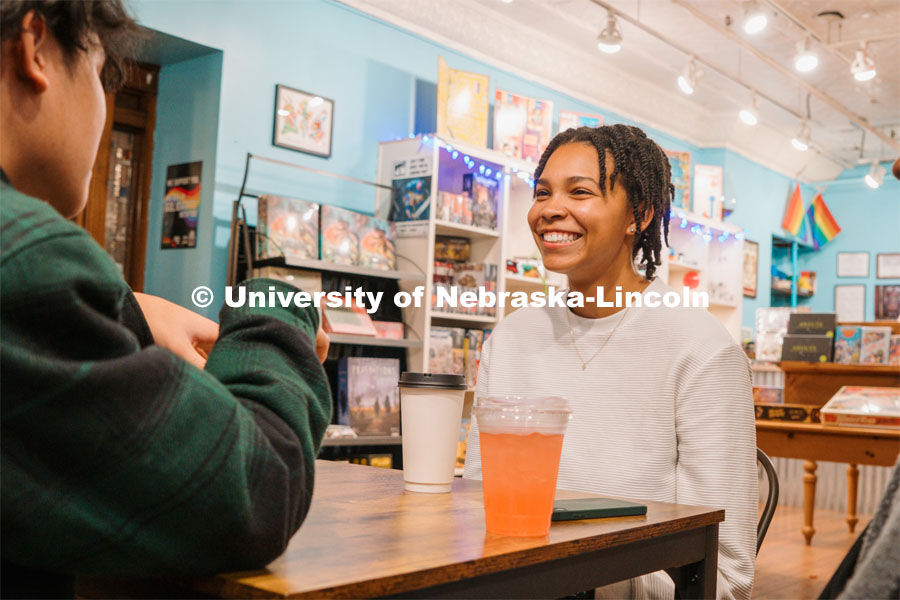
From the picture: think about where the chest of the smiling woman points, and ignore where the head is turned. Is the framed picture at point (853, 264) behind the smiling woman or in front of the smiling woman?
behind

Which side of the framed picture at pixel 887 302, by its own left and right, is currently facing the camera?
front

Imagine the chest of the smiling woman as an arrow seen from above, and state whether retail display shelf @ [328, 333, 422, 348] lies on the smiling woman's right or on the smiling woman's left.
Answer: on the smiling woman's right

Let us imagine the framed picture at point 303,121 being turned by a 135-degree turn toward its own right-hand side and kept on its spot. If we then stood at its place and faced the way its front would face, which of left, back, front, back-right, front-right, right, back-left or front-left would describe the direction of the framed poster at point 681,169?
back-right

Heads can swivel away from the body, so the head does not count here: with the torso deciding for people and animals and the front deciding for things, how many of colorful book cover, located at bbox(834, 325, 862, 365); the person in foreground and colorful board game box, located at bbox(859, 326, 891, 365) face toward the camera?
2

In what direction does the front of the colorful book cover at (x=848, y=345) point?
toward the camera

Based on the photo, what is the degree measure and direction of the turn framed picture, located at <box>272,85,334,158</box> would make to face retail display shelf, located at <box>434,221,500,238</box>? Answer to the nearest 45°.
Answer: approximately 45° to its left

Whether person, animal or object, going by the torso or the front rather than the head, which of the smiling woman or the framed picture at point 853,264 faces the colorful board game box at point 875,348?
the framed picture

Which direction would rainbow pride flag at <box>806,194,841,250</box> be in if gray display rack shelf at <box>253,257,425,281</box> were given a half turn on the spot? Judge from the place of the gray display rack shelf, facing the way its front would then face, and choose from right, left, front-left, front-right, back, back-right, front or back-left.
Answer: right

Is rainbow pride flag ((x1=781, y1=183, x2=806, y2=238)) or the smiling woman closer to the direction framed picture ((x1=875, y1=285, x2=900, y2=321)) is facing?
the smiling woman

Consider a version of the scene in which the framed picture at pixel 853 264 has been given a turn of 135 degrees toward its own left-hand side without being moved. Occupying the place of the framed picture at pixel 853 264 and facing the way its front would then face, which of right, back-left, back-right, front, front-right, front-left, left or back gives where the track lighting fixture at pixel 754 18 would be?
back-right

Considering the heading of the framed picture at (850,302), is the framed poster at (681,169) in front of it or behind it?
in front

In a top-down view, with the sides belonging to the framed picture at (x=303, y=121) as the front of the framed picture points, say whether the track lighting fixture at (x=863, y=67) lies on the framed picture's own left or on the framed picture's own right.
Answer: on the framed picture's own left

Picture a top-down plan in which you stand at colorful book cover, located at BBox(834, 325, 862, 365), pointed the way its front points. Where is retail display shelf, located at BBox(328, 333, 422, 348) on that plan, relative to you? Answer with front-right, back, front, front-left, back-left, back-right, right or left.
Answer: front-right

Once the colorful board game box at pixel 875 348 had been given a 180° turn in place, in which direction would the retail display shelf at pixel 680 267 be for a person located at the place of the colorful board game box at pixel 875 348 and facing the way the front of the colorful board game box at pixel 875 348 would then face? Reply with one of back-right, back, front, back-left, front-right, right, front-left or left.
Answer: front-left

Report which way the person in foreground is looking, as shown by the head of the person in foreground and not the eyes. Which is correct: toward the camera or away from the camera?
away from the camera
